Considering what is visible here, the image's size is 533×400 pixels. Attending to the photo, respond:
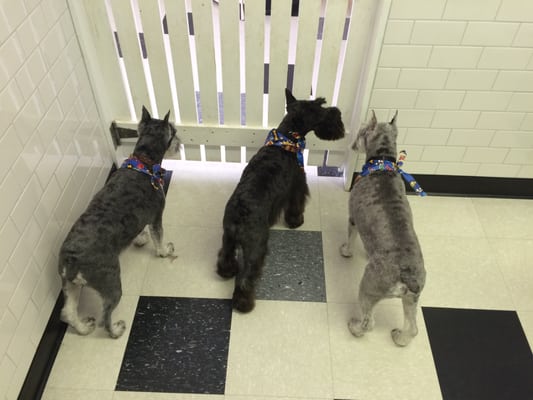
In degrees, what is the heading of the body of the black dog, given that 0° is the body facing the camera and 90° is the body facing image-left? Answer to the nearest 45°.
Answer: approximately 225°

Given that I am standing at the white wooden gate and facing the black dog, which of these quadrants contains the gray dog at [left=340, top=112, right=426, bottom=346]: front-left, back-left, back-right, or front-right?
front-left

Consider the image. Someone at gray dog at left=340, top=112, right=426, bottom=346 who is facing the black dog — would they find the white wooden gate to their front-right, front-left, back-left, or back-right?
front-right

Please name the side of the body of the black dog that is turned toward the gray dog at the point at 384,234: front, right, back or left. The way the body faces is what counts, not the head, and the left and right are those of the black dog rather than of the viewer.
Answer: right

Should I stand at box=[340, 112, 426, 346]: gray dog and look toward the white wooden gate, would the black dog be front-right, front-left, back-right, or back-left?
front-left
